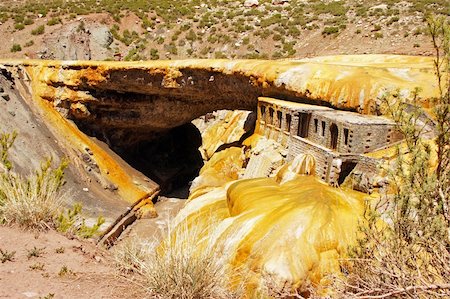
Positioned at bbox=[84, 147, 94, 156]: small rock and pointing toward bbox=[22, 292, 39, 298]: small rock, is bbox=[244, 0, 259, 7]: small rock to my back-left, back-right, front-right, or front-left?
back-left

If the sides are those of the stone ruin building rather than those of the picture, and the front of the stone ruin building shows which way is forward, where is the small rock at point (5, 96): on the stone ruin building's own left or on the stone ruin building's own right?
on the stone ruin building's own right

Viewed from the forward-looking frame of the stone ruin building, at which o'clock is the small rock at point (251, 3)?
The small rock is roughly at 4 o'clock from the stone ruin building.

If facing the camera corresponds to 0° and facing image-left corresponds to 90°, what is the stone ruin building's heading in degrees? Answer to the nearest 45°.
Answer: approximately 45°

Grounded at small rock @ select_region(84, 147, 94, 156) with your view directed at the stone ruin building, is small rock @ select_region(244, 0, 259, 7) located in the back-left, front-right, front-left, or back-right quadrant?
front-left

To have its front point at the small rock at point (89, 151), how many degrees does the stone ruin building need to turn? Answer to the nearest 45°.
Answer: approximately 90° to its right
